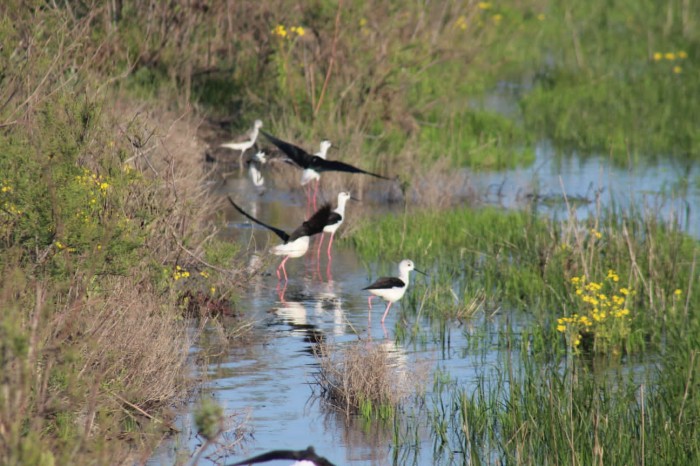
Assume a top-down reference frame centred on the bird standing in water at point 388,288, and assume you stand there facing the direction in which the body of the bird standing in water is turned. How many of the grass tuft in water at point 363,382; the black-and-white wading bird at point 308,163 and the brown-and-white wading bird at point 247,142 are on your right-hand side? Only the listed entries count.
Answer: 1

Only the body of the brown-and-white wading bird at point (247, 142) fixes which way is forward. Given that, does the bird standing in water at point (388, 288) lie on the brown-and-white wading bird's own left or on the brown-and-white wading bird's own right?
on the brown-and-white wading bird's own right

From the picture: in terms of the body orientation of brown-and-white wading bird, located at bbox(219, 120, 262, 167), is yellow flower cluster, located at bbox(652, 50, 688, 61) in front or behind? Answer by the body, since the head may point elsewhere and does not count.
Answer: in front

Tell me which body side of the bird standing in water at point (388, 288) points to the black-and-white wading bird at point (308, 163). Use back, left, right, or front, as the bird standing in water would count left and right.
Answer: left

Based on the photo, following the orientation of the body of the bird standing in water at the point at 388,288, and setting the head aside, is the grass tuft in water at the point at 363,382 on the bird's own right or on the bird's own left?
on the bird's own right

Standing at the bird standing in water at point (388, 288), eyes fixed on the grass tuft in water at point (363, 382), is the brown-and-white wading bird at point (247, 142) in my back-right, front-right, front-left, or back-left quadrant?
back-right

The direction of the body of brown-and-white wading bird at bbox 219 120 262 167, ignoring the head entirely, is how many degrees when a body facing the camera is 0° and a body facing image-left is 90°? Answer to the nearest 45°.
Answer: approximately 270°

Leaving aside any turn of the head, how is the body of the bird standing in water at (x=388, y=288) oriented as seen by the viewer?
to the viewer's right

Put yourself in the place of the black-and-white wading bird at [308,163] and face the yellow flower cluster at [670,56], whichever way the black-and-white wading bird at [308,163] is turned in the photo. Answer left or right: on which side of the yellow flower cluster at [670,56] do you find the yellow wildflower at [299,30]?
left

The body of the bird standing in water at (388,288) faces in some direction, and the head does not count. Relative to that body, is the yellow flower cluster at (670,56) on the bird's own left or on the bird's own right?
on the bird's own left

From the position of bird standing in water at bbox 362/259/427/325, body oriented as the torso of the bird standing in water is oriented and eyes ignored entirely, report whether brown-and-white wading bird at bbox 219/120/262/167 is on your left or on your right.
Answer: on your left
